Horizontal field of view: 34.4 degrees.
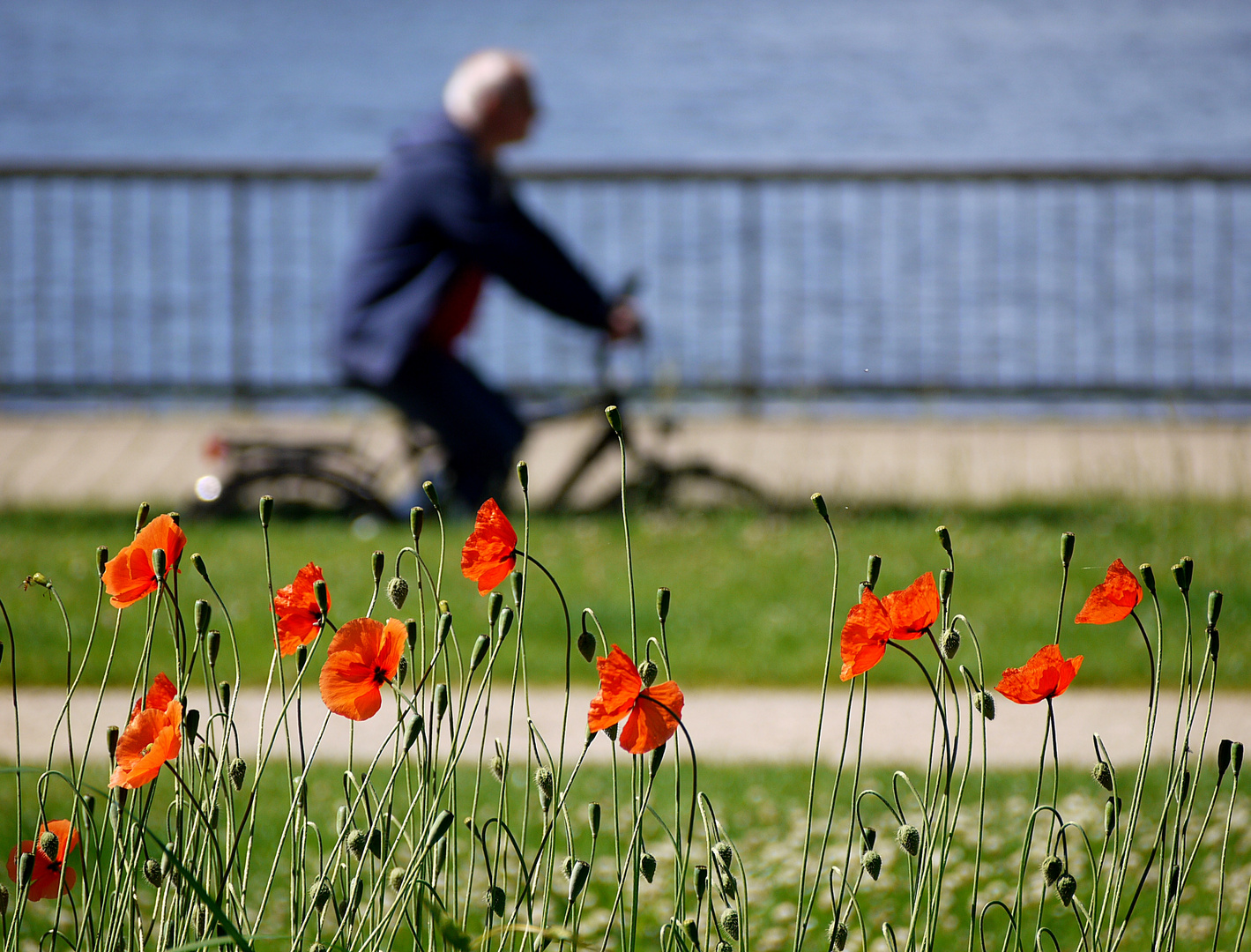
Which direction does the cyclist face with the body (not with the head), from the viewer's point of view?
to the viewer's right

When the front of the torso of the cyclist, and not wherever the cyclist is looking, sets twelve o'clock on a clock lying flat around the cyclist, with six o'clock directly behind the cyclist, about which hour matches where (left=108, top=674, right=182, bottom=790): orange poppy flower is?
The orange poppy flower is roughly at 3 o'clock from the cyclist.

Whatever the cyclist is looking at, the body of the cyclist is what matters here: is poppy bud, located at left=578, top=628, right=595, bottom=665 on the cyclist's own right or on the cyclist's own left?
on the cyclist's own right

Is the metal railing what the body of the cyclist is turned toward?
no

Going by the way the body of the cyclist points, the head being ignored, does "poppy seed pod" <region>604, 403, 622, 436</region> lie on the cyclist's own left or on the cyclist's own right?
on the cyclist's own right

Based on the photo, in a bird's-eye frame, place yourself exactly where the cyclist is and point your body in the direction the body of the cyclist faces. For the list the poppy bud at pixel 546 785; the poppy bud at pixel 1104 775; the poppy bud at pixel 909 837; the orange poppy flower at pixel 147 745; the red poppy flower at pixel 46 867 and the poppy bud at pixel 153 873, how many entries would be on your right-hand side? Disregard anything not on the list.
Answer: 6

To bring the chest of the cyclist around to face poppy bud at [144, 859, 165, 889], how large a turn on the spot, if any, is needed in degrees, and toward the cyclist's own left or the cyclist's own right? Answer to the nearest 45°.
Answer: approximately 90° to the cyclist's own right

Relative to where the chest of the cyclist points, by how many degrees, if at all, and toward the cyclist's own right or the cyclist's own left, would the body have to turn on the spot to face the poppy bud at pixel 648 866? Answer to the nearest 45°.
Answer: approximately 90° to the cyclist's own right

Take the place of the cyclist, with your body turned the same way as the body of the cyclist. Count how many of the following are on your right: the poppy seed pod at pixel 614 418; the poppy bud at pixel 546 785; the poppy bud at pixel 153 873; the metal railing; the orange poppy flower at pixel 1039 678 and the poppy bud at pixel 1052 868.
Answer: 5

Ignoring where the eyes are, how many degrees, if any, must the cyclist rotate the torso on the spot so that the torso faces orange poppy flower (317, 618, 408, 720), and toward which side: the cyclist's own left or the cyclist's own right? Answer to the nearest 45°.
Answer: approximately 90° to the cyclist's own right

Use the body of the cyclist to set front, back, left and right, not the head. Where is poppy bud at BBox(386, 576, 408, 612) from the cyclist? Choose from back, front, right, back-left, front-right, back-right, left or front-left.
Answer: right

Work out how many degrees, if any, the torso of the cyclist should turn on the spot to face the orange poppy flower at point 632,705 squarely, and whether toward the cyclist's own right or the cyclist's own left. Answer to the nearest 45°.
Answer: approximately 90° to the cyclist's own right

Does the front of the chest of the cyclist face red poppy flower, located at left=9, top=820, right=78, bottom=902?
no

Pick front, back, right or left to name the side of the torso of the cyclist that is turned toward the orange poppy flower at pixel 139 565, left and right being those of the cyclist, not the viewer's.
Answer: right

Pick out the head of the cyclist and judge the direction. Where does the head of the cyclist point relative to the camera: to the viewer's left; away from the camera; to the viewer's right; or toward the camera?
to the viewer's right

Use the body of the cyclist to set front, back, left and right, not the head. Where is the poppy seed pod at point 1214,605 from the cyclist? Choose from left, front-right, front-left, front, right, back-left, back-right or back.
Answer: right

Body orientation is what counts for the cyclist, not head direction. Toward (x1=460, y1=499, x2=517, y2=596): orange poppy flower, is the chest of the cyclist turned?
no

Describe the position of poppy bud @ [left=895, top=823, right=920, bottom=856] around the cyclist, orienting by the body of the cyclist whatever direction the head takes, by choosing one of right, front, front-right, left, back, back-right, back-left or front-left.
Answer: right

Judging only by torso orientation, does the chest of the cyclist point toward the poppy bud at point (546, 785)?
no
